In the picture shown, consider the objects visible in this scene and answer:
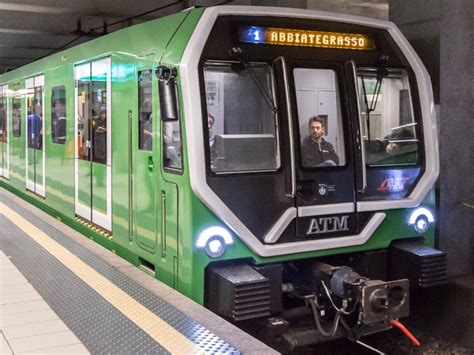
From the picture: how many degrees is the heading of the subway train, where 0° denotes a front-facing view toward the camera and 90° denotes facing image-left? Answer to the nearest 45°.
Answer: approximately 315°

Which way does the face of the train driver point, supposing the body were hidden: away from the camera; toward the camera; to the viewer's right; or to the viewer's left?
toward the camera

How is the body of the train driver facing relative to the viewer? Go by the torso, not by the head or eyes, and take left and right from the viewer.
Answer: facing the viewer
